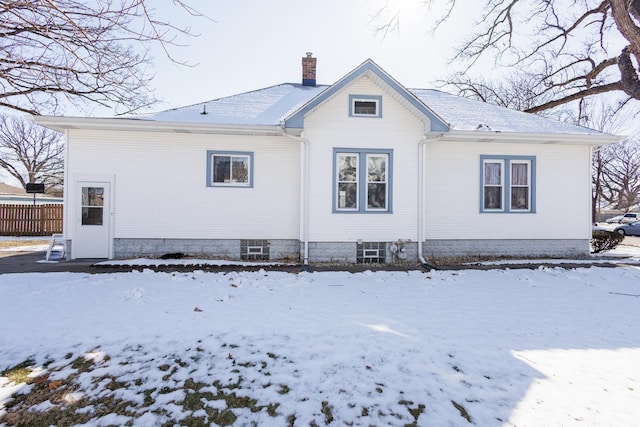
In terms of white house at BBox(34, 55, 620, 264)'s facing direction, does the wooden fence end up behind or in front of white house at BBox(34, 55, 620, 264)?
behind

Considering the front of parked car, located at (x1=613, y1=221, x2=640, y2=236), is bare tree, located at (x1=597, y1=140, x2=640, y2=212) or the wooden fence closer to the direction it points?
the wooden fence

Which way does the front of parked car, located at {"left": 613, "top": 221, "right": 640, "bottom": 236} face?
to the viewer's left

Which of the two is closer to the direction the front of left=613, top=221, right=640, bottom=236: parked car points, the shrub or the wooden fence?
the wooden fence

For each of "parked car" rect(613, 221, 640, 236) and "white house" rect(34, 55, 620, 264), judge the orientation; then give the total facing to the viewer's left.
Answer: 1

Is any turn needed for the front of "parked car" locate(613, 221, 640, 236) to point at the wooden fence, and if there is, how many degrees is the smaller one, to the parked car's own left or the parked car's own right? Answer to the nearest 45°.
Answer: approximately 45° to the parked car's own left
